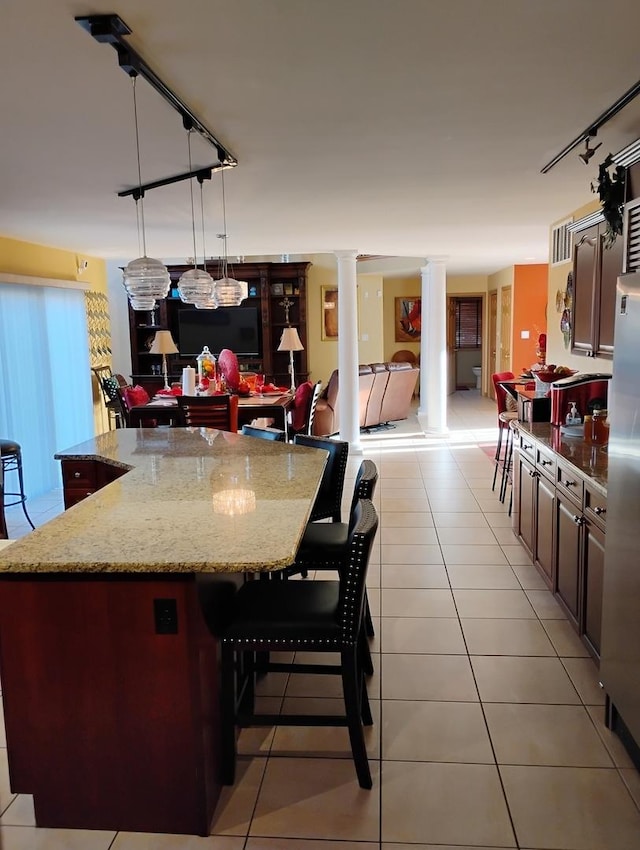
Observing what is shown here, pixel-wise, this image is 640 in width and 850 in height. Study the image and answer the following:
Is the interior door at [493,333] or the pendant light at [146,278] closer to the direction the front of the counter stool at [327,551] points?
the pendant light

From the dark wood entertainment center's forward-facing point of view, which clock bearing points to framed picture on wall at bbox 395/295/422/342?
The framed picture on wall is roughly at 8 o'clock from the dark wood entertainment center.

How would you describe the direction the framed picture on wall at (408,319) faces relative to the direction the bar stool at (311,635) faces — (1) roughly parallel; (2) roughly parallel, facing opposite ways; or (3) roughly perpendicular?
roughly perpendicular

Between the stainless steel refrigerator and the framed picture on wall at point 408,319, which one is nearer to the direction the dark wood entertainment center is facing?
the stainless steel refrigerator

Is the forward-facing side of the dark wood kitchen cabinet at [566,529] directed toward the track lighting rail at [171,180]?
yes

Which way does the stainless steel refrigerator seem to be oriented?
to the viewer's left

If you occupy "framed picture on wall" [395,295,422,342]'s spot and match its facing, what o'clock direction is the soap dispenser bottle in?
The soap dispenser bottle is roughly at 12 o'clock from the framed picture on wall.

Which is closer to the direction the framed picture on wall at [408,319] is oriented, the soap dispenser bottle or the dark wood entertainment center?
the soap dispenser bottle

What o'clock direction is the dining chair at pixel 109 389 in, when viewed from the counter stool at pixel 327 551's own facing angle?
the dining chair at pixel 109 389 is roughly at 2 o'clock from the counter stool at pixel 327 551.

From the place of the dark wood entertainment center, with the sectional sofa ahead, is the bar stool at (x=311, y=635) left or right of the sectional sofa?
right

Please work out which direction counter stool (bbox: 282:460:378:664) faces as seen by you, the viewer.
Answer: facing to the left of the viewer

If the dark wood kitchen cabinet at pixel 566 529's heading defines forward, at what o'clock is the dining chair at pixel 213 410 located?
The dining chair is roughly at 1 o'clock from the dark wood kitchen cabinet.
